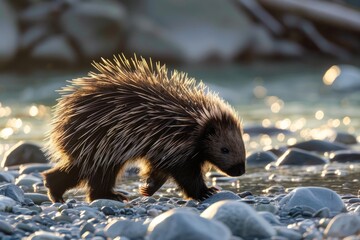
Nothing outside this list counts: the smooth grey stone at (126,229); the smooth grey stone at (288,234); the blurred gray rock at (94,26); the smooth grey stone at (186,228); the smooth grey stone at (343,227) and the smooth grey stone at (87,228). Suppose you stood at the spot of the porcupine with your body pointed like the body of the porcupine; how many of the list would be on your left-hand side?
1

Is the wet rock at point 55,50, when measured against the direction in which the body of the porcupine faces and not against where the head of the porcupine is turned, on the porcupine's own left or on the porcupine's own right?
on the porcupine's own left

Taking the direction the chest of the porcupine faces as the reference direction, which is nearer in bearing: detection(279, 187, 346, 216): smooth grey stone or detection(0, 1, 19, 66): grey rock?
the smooth grey stone

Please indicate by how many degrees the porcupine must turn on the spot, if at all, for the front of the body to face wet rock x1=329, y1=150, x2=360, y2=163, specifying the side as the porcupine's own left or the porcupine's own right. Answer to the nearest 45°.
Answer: approximately 45° to the porcupine's own left

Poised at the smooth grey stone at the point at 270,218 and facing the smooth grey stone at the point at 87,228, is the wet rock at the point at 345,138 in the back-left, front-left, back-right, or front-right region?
back-right

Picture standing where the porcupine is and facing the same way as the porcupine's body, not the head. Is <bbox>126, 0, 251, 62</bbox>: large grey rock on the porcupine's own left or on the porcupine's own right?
on the porcupine's own left

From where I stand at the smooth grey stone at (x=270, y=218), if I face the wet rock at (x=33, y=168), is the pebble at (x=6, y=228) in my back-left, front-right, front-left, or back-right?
front-left

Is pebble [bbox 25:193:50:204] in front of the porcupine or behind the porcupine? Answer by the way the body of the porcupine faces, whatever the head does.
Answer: behind

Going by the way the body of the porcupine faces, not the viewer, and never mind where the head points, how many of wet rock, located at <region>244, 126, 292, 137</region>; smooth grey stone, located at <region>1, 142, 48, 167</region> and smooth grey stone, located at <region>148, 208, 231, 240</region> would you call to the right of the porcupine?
1

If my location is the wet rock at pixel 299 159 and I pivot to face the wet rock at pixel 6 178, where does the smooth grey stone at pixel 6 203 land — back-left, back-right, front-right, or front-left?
front-left

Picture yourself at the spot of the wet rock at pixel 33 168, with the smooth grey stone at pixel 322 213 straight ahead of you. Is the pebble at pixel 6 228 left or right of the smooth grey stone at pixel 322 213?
right

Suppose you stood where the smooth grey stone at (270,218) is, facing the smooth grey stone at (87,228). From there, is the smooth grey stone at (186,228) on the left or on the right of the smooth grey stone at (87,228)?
left

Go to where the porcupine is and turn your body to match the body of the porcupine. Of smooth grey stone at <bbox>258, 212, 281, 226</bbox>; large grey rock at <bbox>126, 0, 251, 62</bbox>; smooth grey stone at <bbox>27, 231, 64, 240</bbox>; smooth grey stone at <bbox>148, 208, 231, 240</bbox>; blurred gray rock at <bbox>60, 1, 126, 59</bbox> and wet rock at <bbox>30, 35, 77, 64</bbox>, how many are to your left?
3

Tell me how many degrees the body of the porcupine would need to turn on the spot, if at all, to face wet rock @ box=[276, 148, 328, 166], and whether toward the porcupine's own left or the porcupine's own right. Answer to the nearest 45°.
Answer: approximately 45° to the porcupine's own left

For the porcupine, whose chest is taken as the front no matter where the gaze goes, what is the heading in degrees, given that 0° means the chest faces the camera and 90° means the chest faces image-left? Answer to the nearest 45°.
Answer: approximately 270°
